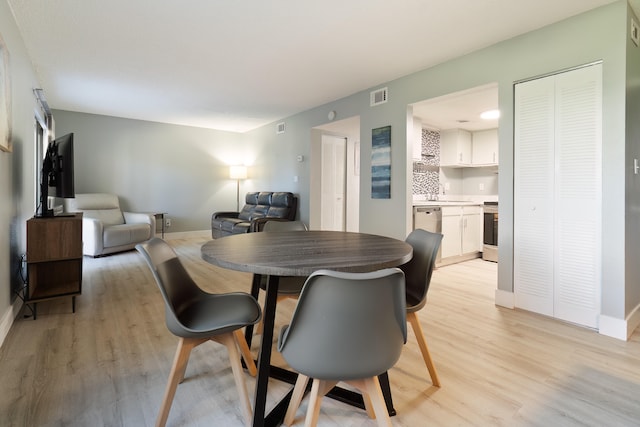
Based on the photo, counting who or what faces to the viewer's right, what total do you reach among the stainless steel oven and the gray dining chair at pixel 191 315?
1

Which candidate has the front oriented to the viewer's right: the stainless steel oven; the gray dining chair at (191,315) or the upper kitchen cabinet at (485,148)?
the gray dining chair

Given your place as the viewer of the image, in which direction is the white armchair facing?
facing the viewer and to the right of the viewer

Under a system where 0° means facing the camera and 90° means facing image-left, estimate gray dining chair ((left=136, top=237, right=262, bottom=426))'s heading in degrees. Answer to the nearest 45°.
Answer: approximately 270°

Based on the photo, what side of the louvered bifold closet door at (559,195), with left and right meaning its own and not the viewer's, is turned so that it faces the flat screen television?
front

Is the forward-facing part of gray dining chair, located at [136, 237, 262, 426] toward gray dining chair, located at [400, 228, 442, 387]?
yes

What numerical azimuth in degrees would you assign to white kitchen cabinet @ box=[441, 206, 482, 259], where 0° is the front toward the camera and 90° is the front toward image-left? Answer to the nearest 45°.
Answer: approximately 315°

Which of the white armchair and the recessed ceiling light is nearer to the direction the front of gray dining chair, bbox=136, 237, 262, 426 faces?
the recessed ceiling light

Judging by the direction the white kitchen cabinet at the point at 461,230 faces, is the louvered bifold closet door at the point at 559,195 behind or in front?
in front

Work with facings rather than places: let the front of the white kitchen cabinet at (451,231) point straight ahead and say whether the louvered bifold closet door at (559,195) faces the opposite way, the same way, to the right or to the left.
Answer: to the right

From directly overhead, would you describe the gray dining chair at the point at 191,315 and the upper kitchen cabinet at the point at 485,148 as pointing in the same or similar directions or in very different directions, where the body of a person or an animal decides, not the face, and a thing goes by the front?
very different directions
